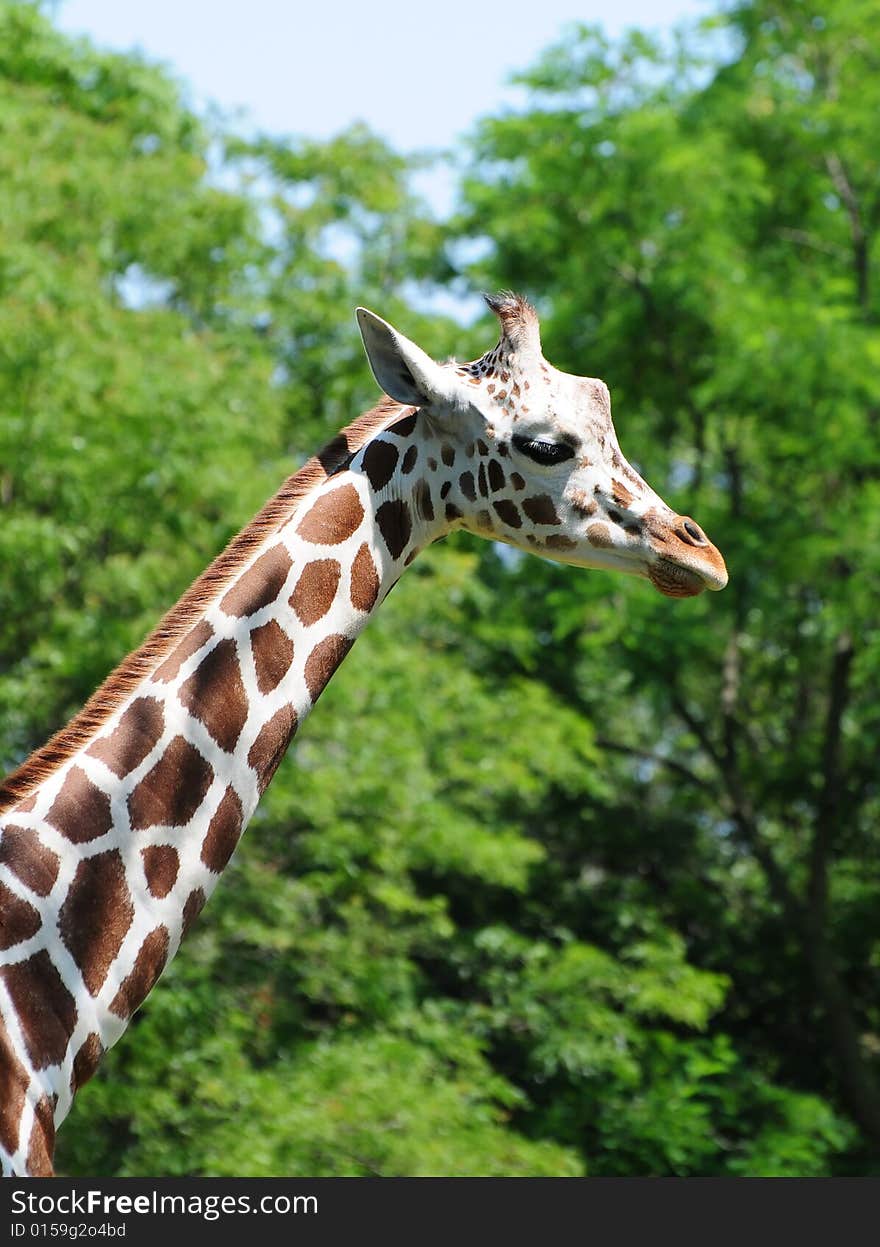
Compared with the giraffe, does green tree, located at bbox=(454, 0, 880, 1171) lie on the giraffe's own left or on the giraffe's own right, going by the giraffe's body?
on the giraffe's own left

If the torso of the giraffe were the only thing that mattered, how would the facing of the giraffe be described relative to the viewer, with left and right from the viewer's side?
facing to the right of the viewer
